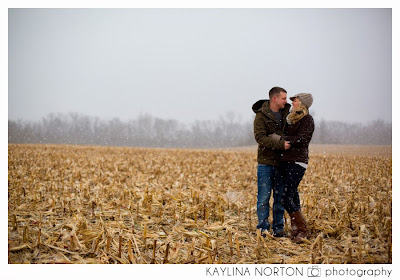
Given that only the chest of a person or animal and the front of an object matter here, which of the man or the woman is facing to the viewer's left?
the woman

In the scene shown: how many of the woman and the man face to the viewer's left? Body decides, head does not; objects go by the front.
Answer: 1

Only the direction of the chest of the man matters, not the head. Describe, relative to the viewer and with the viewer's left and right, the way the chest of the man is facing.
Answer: facing the viewer and to the right of the viewer

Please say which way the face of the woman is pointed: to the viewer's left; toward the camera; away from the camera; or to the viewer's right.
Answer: to the viewer's left

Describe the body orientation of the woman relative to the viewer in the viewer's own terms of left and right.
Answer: facing to the left of the viewer
